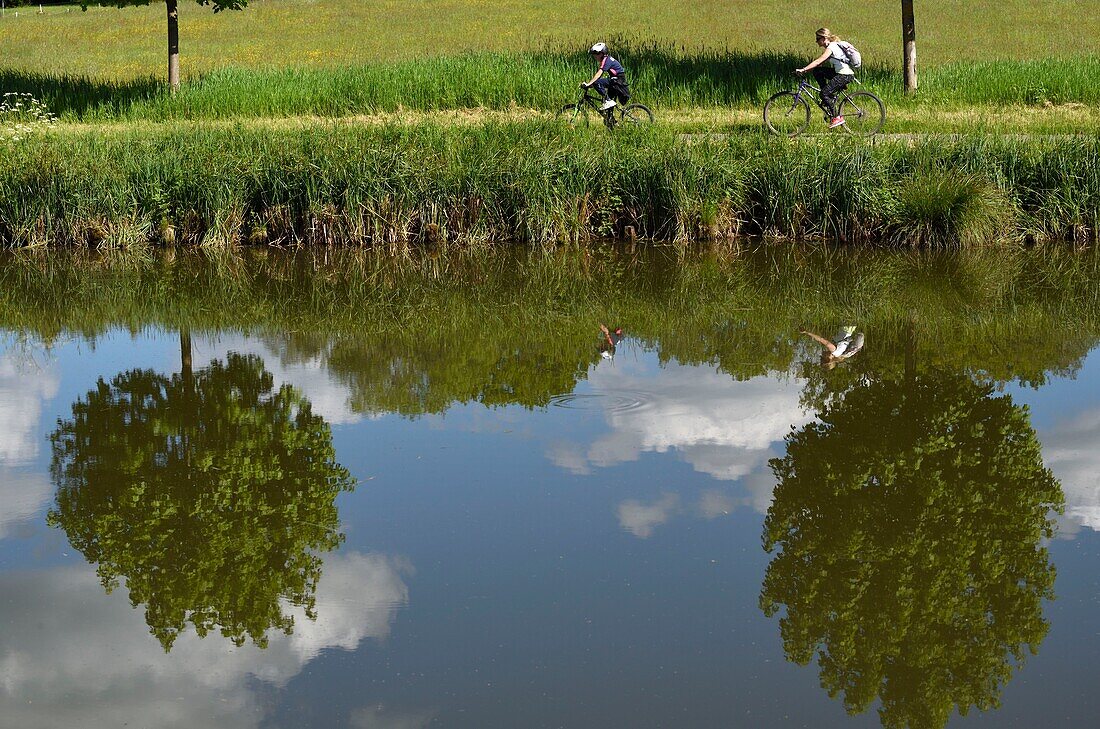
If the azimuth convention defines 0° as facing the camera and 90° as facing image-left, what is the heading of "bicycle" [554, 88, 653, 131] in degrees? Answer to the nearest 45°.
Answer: approximately 90°

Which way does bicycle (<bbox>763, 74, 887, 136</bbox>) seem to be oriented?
to the viewer's left

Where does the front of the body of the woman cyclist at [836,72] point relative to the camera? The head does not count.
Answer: to the viewer's left

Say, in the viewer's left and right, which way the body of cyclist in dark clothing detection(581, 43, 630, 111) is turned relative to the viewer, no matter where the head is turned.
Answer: facing to the left of the viewer

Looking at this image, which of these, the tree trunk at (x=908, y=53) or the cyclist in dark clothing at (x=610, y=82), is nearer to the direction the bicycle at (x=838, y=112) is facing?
the cyclist in dark clothing

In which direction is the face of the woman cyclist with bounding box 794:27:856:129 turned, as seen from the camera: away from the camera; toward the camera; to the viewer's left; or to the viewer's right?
to the viewer's left
